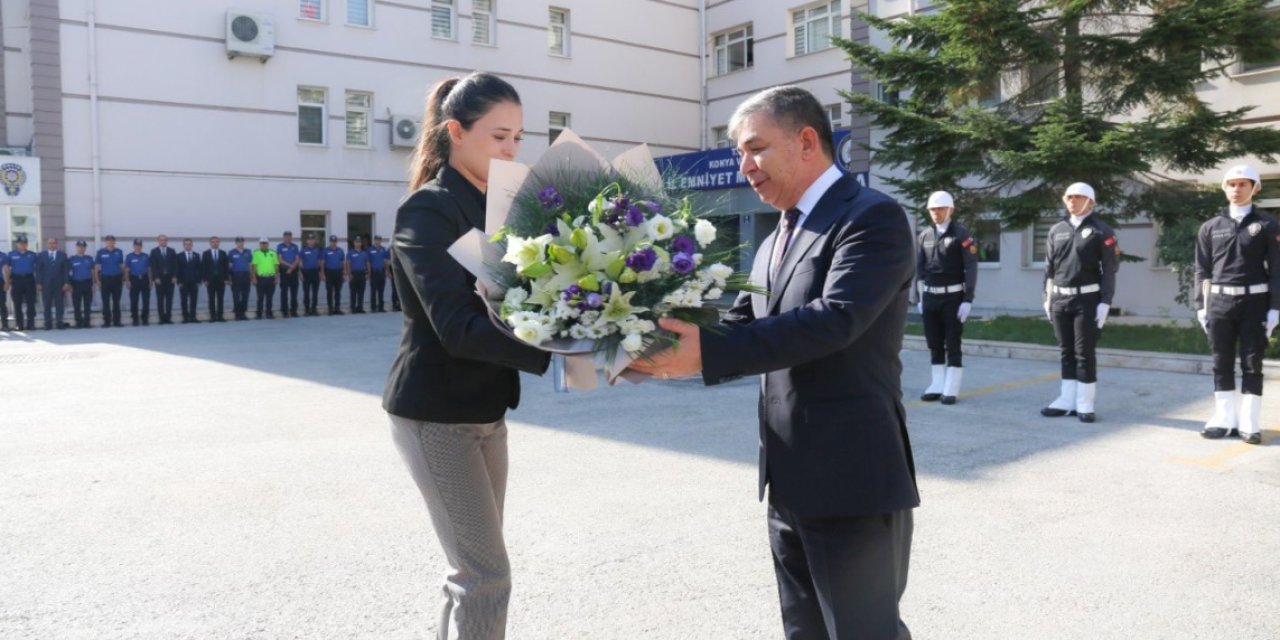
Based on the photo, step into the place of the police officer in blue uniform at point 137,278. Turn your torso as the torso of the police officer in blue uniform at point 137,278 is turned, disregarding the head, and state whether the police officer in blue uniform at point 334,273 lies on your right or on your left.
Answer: on your left

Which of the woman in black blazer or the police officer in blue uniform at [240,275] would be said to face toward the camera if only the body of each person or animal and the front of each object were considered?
the police officer in blue uniform

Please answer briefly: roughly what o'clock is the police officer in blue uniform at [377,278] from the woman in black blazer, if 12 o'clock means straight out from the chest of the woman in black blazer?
The police officer in blue uniform is roughly at 9 o'clock from the woman in black blazer.

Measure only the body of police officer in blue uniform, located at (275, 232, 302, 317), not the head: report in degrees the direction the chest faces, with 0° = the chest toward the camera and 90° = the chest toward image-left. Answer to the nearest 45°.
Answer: approximately 0°

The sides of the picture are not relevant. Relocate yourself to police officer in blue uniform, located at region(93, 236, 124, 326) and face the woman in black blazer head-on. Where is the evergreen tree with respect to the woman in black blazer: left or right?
left

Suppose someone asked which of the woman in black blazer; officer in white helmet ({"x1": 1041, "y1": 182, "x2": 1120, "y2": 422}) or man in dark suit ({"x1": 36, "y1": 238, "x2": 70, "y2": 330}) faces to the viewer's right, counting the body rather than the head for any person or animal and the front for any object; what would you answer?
the woman in black blazer

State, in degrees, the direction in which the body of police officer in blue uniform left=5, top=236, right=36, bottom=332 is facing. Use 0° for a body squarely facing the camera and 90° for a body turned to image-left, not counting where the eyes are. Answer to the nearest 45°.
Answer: approximately 0°

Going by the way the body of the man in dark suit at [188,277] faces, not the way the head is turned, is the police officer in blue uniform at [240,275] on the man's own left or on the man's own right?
on the man's own left

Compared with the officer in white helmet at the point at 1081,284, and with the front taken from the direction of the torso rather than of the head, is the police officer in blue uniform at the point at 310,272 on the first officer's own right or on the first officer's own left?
on the first officer's own right

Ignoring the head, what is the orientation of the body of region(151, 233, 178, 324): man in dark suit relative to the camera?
toward the camera

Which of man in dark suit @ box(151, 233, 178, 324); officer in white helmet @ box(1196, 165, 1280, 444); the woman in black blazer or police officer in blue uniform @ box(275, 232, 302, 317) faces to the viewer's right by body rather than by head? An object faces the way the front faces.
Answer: the woman in black blazer

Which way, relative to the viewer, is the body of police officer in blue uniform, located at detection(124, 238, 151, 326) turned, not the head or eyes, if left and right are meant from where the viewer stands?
facing the viewer

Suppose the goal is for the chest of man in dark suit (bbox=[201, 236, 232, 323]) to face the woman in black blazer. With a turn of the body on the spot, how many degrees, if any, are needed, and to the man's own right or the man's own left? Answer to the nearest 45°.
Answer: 0° — they already face them

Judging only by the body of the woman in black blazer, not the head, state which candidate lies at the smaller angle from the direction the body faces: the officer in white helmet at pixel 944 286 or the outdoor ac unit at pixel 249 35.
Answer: the officer in white helmet

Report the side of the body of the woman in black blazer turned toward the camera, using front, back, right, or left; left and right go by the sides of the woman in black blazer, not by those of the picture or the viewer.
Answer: right
